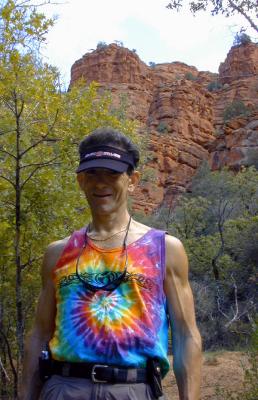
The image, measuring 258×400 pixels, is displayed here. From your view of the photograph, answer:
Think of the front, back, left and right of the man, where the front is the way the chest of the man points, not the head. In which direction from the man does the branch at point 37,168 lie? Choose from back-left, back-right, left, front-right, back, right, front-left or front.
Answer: back

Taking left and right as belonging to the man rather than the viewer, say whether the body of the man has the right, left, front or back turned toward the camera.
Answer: front

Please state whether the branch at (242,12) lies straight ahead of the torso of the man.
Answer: no
